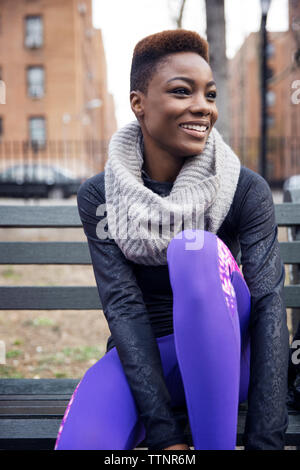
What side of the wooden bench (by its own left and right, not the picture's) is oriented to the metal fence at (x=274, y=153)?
back

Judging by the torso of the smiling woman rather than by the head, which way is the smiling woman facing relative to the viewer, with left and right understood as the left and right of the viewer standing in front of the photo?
facing the viewer

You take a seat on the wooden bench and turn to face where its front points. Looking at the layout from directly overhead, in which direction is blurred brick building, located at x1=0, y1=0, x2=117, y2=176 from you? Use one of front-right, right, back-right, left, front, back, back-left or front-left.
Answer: back

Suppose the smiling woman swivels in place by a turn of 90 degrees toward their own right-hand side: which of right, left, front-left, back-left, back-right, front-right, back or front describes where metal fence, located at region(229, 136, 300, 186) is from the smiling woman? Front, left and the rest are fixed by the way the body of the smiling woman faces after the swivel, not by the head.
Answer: right
